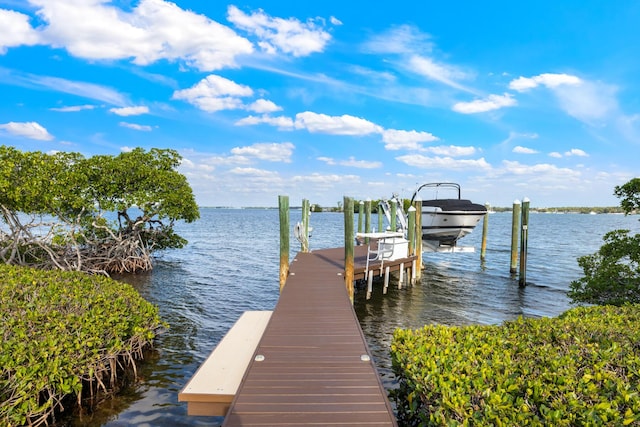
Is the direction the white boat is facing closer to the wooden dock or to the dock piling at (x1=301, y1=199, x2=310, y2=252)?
the wooden dock

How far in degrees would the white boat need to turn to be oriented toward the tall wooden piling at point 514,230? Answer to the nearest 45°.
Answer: approximately 45° to its left

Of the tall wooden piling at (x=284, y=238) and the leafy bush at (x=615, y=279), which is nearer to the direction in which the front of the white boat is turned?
the leafy bush

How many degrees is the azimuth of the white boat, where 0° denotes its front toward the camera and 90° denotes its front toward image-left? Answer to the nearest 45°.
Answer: approximately 315°

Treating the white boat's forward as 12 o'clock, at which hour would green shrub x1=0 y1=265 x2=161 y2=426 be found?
The green shrub is roughly at 2 o'clock from the white boat.

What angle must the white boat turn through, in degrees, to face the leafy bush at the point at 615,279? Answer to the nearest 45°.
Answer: approximately 45° to its right

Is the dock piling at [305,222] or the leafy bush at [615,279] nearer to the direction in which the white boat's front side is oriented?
the leafy bush

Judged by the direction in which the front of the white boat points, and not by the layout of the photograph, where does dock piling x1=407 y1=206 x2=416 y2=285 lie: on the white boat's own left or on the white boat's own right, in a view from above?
on the white boat's own right
